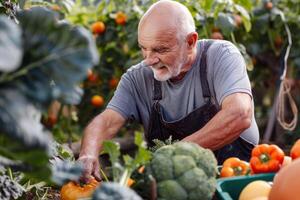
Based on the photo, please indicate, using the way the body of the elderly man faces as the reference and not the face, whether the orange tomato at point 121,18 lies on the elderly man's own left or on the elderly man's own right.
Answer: on the elderly man's own right

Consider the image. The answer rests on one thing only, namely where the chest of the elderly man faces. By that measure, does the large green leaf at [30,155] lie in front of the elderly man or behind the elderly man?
in front

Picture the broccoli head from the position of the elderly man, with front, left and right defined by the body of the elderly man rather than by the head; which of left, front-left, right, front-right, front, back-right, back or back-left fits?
front-left

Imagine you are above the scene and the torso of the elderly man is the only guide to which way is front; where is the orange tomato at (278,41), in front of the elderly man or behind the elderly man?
behind

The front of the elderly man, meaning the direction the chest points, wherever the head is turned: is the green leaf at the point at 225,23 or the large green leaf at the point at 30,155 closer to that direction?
the large green leaf

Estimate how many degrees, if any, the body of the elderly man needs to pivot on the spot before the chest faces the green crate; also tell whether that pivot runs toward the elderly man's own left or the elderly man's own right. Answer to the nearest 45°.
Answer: approximately 45° to the elderly man's own left

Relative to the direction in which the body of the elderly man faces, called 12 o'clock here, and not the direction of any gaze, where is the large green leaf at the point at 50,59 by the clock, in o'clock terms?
The large green leaf is roughly at 11 o'clock from the elderly man.

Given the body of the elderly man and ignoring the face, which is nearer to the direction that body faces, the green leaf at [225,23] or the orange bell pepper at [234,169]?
the orange bell pepper

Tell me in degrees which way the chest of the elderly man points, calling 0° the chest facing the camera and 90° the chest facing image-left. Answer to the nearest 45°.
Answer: approximately 45°

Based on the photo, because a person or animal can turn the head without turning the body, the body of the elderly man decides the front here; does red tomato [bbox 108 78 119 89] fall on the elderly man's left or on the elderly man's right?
on the elderly man's right

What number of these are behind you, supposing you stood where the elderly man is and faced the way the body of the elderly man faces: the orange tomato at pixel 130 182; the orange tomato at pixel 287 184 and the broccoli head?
0

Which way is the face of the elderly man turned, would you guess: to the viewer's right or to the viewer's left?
to the viewer's left

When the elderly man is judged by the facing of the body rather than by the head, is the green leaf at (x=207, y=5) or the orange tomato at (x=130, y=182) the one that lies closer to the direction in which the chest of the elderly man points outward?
the orange tomato

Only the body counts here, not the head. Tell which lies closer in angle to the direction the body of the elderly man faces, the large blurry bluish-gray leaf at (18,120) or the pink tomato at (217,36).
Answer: the large blurry bluish-gray leaf
